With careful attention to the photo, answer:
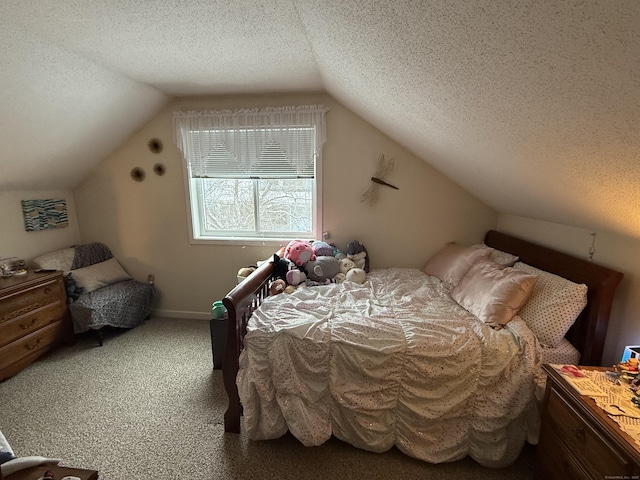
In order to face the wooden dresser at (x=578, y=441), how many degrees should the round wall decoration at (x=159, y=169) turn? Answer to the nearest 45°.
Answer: approximately 45° to its left

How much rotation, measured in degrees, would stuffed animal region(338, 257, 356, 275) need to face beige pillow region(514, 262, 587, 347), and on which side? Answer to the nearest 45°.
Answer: approximately 45° to its left

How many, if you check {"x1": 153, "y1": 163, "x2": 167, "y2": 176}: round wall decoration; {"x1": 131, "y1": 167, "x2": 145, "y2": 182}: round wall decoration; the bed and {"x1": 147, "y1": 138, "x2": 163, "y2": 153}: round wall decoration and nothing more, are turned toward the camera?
3

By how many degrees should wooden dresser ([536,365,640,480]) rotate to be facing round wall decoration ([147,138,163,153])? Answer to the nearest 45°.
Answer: approximately 45° to its right

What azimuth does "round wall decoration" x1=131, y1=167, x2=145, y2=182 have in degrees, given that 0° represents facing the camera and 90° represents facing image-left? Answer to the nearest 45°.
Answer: approximately 0°

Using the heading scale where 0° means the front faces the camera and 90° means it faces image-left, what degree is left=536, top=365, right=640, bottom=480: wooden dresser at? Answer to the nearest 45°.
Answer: approximately 45°

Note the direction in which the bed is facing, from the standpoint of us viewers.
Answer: facing to the left of the viewer

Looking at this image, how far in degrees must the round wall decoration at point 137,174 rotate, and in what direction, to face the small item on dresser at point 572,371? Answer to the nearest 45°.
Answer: approximately 45° to its left
